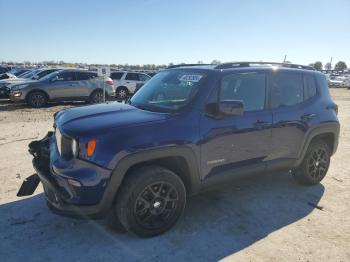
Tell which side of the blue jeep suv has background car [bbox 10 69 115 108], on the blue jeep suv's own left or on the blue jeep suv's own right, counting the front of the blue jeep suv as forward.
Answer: on the blue jeep suv's own right

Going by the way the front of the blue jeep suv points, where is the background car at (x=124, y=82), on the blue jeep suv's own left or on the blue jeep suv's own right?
on the blue jeep suv's own right

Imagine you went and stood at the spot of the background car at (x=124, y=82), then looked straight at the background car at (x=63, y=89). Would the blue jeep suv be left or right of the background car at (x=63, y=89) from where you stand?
left
